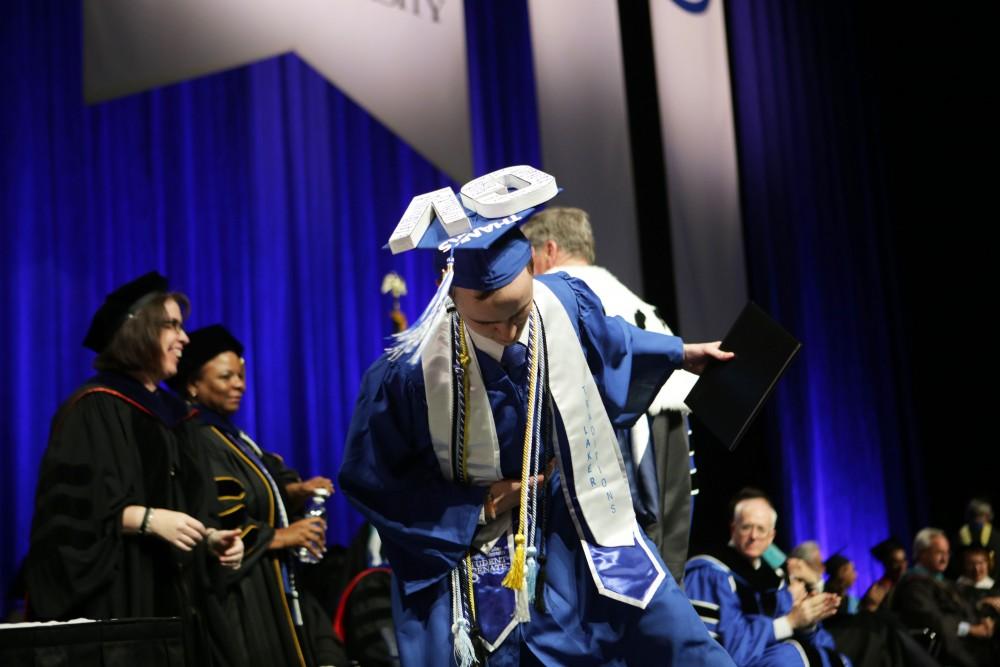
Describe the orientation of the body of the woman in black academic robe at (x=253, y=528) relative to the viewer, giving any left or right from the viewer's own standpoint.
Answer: facing the viewer and to the right of the viewer

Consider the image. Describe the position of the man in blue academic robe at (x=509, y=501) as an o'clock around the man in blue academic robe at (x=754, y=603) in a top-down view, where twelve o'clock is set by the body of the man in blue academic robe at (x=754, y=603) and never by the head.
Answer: the man in blue academic robe at (x=509, y=501) is roughly at 2 o'clock from the man in blue academic robe at (x=754, y=603).

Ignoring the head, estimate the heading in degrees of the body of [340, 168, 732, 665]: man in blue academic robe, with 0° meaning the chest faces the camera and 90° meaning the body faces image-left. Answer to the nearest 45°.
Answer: approximately 0°

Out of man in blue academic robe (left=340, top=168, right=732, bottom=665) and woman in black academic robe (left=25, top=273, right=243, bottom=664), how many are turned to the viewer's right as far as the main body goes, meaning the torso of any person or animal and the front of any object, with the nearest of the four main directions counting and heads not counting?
1

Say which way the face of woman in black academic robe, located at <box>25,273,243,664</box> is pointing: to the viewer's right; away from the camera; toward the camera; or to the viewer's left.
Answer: to the viewer's right

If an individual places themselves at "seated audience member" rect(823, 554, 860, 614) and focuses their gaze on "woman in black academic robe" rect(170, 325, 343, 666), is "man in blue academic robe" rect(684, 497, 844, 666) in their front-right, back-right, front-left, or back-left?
front-left

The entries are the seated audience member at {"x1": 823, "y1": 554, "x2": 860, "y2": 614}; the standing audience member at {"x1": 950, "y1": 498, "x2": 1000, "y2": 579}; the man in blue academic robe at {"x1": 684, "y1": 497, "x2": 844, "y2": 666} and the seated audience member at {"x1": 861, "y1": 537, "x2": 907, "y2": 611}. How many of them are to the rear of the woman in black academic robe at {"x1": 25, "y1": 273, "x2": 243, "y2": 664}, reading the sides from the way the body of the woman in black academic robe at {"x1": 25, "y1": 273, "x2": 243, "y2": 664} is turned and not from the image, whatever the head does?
0

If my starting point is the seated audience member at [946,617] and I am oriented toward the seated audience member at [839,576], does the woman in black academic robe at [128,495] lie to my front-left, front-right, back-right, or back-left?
front-left

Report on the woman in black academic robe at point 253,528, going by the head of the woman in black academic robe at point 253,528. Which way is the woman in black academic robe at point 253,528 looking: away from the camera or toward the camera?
toward the camera

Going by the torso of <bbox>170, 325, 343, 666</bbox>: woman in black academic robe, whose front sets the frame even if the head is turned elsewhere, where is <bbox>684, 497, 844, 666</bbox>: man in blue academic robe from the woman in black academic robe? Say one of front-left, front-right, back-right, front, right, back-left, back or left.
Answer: front-left

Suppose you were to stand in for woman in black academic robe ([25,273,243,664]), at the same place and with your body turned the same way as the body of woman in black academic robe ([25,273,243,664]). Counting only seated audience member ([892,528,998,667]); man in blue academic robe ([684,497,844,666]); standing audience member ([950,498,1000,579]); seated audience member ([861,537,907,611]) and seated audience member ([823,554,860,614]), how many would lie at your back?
0

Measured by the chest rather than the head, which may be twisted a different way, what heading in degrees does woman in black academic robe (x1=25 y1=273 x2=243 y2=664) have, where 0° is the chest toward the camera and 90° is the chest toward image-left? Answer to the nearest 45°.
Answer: approximately 270°

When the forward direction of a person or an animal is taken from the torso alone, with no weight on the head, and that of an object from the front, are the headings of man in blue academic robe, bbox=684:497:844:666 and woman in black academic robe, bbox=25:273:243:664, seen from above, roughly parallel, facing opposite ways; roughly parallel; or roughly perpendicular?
roughly perpendicular

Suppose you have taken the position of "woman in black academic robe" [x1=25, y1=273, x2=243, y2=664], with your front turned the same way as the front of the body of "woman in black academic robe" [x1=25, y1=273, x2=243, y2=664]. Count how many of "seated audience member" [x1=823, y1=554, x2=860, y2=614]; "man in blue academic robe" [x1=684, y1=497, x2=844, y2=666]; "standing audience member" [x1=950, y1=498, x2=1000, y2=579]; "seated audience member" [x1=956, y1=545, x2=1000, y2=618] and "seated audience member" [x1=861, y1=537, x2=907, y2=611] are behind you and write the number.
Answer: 0

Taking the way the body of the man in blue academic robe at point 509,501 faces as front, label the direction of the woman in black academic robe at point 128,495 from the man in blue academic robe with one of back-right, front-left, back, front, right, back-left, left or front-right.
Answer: back-right
